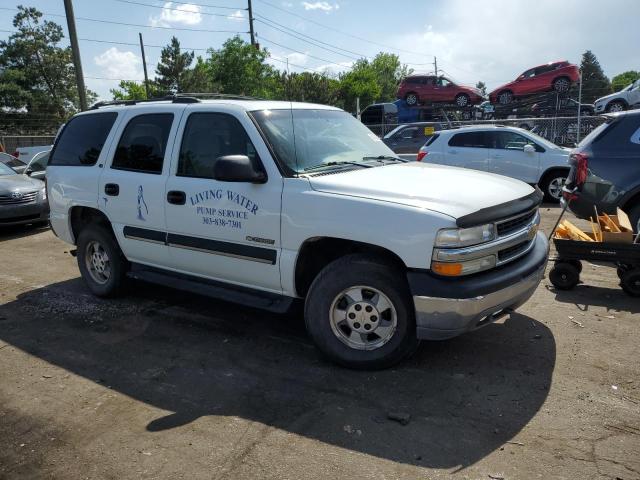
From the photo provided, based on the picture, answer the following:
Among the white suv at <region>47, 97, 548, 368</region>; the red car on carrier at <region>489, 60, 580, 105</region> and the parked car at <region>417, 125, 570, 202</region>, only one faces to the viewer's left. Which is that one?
the red car on carrier

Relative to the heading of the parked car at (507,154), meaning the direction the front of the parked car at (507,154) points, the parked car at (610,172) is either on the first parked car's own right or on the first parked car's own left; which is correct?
on the first parked car's own right

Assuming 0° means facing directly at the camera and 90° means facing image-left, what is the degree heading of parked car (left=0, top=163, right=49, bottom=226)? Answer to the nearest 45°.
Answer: approximately 315°

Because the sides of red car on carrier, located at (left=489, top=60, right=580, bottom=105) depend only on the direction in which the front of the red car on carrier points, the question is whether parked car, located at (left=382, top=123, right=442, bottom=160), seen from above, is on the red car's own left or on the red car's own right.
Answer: on the red car's own left

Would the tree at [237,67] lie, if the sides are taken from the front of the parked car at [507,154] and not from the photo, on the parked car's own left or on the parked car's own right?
on the parked car's own left

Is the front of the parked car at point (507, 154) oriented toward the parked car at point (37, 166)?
no

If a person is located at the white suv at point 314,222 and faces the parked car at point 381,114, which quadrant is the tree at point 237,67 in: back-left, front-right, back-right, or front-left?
front-left

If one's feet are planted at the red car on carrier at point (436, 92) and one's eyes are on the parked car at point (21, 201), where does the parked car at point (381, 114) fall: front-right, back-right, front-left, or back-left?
front-right

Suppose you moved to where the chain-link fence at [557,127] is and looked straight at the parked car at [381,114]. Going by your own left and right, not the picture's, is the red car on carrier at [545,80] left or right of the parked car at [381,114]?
right

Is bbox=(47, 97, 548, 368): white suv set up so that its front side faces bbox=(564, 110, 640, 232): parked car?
no

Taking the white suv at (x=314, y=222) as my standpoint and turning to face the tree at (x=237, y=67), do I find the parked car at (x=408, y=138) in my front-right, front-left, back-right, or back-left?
front-right

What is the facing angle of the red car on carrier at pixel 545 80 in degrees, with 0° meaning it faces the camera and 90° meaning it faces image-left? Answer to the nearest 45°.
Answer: approximately 90°

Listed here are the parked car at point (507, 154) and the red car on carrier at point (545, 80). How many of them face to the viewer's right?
1

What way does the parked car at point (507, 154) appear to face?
to the viewer's right
